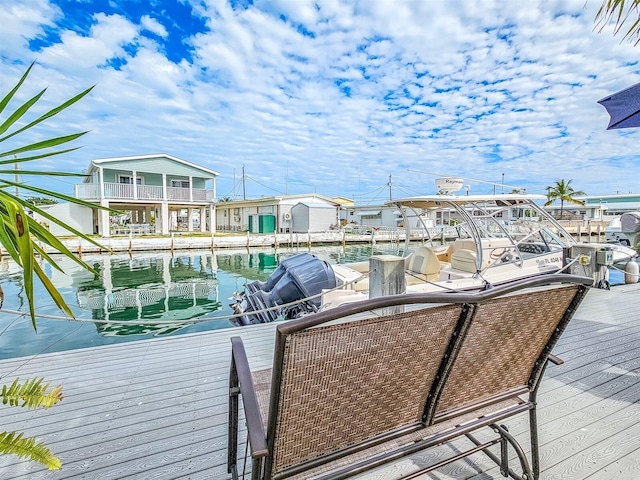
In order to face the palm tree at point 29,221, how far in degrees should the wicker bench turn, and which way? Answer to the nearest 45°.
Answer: approximately 45° to its left

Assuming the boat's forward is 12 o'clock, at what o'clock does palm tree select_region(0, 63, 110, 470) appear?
The palm tree is roughly at 5 o'clock from the boat.

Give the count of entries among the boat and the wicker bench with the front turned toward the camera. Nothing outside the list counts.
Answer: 0

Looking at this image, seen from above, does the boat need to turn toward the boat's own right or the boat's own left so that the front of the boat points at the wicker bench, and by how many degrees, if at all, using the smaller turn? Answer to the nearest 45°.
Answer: approximately 135° to the boat's own right

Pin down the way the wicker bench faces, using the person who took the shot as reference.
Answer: facing away from the viewer and to the left of the viewer

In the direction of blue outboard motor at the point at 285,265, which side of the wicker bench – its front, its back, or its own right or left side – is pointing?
front

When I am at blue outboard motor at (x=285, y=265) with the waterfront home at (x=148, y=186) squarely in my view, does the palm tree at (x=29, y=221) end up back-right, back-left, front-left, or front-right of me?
back-left

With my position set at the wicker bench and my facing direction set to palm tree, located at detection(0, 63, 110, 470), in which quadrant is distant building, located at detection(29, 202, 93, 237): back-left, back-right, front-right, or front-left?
front-right

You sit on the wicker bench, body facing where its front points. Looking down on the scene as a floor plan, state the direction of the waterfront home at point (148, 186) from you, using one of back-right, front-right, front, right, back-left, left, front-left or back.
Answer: front

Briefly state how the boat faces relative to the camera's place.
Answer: facing away from the viewer and to the right of the viewer

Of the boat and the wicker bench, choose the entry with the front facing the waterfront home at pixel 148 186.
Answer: the wicker bench

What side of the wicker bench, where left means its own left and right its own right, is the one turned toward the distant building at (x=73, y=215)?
front

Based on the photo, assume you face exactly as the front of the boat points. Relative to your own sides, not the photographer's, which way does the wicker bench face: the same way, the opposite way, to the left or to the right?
to the left

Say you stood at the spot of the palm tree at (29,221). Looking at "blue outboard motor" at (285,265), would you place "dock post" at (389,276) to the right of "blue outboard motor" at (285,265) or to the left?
right
